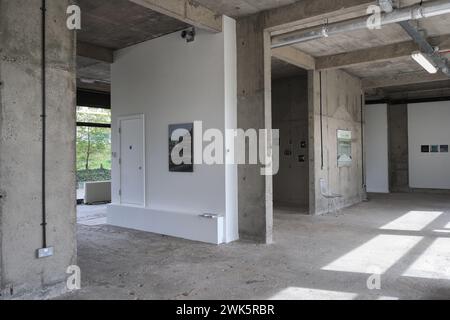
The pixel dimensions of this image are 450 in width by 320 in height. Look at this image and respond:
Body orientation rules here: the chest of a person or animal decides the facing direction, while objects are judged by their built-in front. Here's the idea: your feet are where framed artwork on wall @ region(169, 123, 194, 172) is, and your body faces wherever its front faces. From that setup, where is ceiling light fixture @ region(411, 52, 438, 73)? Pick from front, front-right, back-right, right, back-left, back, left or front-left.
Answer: back-left

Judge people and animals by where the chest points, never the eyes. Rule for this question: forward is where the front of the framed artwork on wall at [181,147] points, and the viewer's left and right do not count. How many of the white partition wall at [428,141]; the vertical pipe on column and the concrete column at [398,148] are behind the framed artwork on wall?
2

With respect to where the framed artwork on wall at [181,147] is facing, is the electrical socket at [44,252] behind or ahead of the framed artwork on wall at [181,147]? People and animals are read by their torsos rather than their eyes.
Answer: ahead

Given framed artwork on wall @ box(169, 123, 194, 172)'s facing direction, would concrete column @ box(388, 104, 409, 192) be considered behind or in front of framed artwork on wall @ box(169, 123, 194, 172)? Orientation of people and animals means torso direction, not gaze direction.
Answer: behind

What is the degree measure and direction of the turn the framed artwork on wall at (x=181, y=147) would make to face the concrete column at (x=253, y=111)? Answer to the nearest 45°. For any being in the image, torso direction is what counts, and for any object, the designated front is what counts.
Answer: approximately 90° to its left

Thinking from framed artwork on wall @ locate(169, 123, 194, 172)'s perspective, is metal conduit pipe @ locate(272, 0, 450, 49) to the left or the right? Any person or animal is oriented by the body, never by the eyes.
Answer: on its left

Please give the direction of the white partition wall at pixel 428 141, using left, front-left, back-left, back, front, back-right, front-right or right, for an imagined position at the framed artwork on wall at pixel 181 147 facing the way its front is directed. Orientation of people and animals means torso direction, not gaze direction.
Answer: back

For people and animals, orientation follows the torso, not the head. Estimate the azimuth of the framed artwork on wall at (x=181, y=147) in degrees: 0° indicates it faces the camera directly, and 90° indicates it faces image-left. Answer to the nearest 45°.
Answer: approximately 45°

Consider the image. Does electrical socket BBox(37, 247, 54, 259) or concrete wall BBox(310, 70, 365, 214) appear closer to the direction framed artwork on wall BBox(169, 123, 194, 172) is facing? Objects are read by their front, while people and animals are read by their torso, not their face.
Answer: the electrical socket

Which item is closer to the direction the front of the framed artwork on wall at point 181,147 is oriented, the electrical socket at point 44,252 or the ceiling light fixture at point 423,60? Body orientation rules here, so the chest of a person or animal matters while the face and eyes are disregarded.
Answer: the electrical socket

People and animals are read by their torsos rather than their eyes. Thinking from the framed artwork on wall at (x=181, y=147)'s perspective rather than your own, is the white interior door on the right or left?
on its right

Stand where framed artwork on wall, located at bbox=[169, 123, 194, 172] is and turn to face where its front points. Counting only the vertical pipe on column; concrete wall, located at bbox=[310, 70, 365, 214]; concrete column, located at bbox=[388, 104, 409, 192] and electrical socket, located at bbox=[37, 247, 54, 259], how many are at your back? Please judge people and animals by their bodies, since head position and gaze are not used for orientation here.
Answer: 2

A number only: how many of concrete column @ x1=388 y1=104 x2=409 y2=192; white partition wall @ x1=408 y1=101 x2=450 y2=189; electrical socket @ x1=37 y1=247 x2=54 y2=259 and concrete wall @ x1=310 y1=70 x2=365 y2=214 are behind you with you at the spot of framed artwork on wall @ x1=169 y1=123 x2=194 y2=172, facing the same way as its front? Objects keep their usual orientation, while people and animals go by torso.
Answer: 3

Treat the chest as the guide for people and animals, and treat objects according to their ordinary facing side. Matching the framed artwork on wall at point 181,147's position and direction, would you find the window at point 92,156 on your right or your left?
on your right
